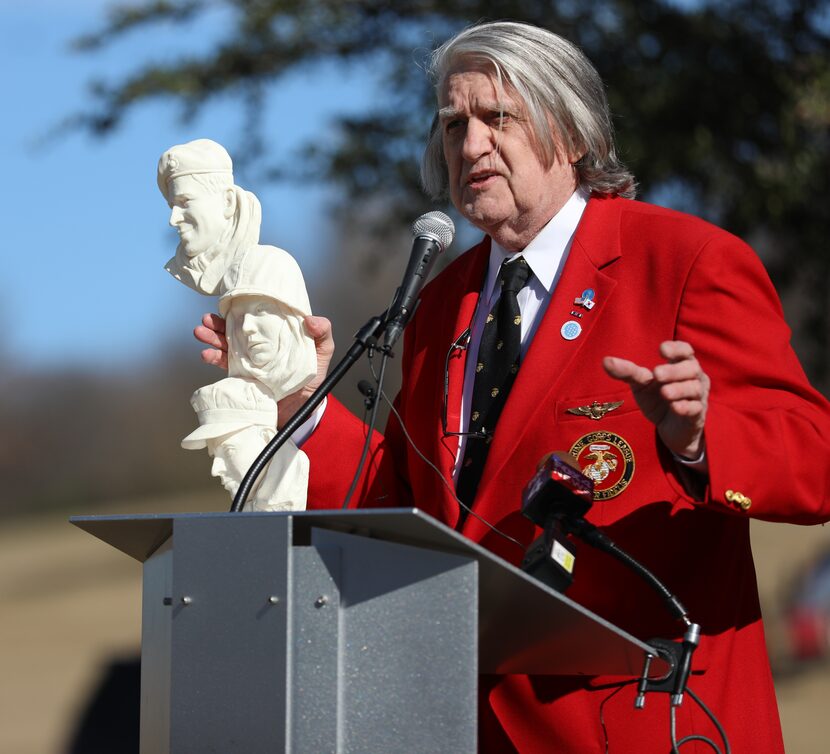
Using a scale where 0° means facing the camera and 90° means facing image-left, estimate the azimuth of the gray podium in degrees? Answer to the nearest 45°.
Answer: approximately 45°

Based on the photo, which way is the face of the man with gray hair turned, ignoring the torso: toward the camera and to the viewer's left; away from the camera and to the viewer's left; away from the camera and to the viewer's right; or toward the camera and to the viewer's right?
toward the camera and to the viewer's left

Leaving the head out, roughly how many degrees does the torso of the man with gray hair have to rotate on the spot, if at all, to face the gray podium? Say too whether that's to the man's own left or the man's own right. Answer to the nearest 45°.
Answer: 0° — they already face it

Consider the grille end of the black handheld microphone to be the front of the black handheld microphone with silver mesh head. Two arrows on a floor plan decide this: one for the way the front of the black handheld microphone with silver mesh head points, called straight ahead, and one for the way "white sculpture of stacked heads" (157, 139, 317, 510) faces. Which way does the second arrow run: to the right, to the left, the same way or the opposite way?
the opposite way

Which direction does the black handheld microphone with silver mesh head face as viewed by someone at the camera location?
facing away from the viewer and to the right of the viewer

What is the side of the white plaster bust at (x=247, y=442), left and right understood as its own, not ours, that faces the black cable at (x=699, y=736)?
back

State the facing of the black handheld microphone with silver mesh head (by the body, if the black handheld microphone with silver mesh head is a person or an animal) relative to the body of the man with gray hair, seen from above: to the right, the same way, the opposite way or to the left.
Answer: the opposite way

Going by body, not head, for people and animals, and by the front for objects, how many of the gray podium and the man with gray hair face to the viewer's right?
0

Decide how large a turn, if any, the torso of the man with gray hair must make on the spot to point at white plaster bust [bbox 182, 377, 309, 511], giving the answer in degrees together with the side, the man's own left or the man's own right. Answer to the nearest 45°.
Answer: approximately 45° to the man's own right
